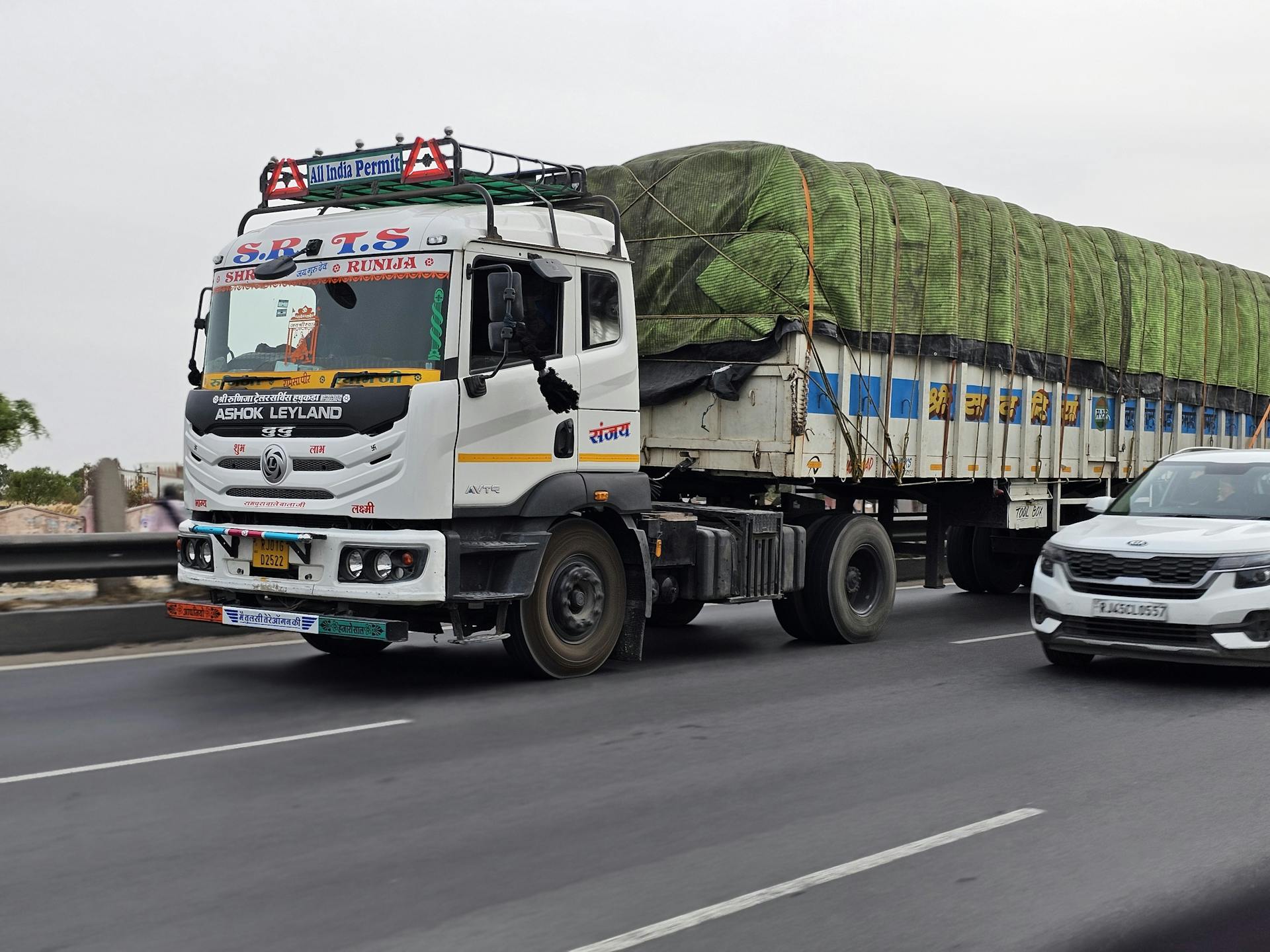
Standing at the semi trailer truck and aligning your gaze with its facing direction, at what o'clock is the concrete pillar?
The concrete pillar is roughly at 2 o'clock from the semi trailer truck.

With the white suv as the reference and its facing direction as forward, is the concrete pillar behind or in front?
in front

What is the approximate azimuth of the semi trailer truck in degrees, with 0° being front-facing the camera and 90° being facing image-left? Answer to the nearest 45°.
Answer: approximately 45°

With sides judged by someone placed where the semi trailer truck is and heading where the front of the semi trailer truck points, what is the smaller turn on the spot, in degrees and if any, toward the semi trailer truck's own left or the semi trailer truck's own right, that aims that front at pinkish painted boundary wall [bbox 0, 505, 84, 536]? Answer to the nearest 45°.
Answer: approximately 90° to the semi trailer truck's own right

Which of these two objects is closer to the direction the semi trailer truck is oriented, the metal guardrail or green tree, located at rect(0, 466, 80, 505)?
the metal guardrail

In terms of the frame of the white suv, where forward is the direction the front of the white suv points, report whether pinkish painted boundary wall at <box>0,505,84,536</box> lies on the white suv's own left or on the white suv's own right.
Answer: on the white suv's own right

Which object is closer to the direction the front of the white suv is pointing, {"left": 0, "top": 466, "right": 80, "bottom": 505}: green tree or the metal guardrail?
the metal guardrail

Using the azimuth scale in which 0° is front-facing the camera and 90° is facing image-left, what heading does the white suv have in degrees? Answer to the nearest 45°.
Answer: approximately 45°

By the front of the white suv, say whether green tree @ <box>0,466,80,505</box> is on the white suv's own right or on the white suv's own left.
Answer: on the white suv's own right

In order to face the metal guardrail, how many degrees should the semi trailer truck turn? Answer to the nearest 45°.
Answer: approximately 45° to its right
